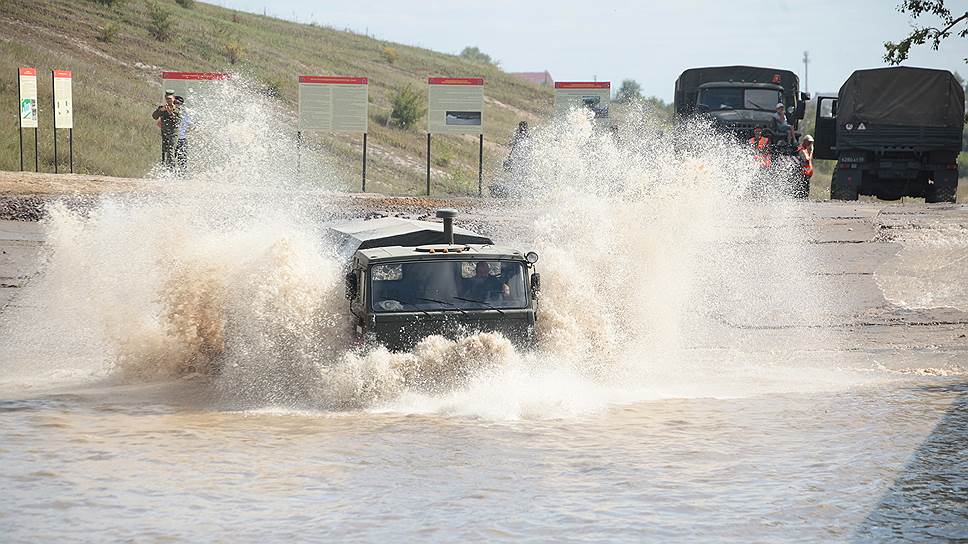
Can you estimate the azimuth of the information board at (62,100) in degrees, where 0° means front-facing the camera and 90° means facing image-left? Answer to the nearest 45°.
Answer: approximately 0°

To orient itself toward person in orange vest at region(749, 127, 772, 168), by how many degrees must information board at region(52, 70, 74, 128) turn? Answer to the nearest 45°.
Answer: approximately 90° to its left

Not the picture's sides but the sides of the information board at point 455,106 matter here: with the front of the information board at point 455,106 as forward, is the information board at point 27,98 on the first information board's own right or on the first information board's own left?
on the first information board's own right

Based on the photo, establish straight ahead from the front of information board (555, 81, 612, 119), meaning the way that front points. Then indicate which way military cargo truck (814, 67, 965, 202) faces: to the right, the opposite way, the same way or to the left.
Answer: the opposite way

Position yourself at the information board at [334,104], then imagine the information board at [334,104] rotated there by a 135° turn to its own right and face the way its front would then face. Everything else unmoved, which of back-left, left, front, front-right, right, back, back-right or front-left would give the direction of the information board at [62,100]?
front-left

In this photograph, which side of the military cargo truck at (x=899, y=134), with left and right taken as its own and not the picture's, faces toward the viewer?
back

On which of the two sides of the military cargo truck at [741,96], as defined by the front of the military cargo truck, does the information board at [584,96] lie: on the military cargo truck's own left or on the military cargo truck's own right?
on the military cargo truck's own right

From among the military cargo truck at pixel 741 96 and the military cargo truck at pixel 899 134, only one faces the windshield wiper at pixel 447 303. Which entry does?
the military cargo truck at pixel 741 96

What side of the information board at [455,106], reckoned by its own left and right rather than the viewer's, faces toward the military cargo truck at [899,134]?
left

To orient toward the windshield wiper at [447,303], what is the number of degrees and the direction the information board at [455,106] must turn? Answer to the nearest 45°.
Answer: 0° — it already faces it

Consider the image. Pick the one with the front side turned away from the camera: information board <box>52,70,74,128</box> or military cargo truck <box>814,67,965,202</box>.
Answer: the military cargo truck
